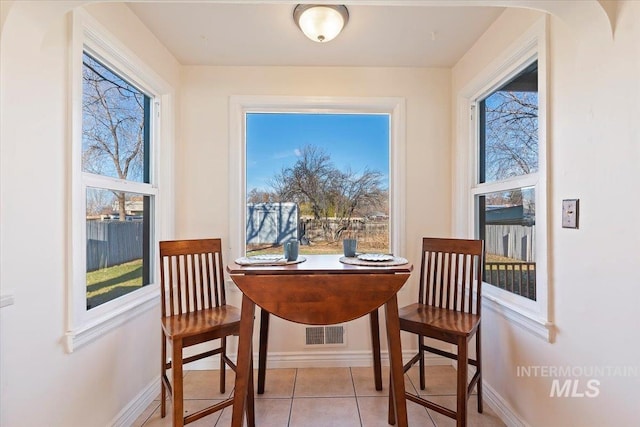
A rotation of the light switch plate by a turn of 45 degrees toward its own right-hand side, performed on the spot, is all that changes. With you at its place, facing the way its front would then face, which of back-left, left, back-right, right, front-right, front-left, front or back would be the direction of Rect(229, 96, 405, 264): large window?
front

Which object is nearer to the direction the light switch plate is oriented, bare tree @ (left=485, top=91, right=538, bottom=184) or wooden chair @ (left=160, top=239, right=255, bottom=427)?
the wooden chair

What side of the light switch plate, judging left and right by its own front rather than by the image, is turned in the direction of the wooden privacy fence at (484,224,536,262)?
right

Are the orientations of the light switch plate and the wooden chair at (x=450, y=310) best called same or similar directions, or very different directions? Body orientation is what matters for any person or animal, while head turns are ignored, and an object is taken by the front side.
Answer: same or similar directions

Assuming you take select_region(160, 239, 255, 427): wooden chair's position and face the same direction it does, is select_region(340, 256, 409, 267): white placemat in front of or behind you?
in front

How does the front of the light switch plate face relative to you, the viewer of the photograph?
facing the viewer and to the left of the viewer

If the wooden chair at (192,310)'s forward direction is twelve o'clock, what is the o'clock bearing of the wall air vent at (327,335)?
The wall air vent is roughly at 10 o'clock from the wooden chair.

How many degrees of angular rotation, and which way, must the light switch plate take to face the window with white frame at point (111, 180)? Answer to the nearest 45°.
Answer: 0° — it already faces it

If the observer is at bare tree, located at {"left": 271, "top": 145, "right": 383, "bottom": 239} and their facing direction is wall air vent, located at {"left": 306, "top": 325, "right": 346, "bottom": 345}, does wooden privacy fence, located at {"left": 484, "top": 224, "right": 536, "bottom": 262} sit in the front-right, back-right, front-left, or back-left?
front-left

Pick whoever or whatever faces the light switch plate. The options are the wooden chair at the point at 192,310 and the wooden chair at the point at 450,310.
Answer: the wooden chair at the point at 192,310

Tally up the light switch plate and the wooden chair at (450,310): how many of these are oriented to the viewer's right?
0

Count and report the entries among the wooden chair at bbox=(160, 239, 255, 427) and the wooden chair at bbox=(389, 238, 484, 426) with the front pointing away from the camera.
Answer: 0
